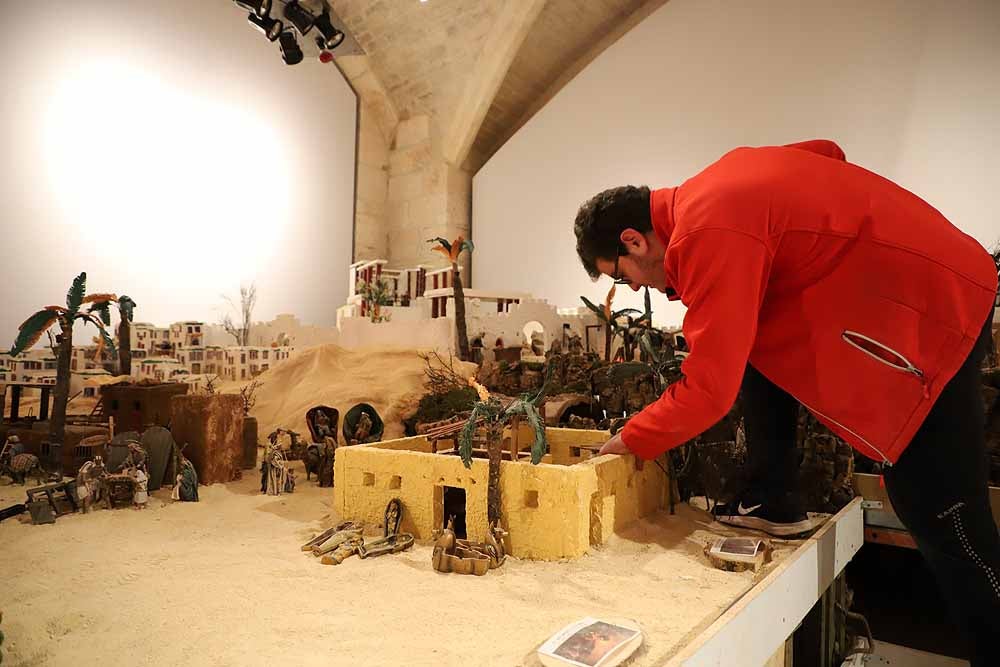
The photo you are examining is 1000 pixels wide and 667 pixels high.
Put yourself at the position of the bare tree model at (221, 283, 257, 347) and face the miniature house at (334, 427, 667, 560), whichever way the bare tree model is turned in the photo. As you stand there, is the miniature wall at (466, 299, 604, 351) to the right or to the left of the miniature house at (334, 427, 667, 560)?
left

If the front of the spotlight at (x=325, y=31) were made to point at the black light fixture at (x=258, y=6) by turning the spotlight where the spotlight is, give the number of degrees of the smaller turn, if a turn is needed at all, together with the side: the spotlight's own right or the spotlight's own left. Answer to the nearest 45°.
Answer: approximately 90° to the spotlight's own right

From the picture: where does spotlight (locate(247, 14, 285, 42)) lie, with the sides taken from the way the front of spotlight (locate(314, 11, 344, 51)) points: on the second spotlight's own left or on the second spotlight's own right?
on the second spotlight's own right

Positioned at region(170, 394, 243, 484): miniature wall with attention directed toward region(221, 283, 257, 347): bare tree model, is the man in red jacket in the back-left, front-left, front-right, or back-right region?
back-right
